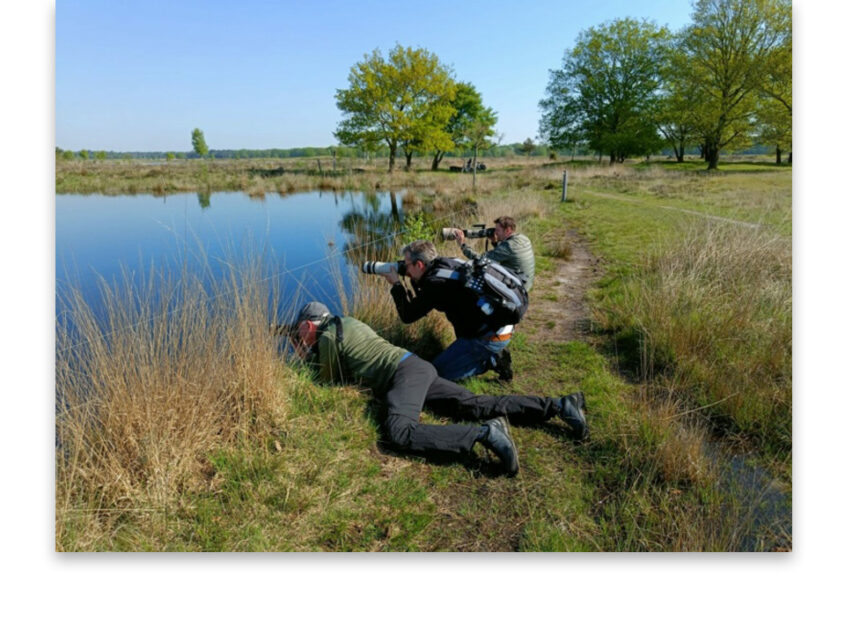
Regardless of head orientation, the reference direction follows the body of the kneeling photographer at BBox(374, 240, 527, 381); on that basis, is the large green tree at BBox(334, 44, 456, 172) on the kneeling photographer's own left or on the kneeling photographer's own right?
on the kneeling photographer's own right

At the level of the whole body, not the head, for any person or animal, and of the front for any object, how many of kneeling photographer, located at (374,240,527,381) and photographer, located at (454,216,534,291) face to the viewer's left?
2

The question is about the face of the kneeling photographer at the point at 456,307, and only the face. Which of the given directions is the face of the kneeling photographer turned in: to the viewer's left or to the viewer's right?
to the viewer's left

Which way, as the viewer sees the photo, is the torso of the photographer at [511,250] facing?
to the viewer's left

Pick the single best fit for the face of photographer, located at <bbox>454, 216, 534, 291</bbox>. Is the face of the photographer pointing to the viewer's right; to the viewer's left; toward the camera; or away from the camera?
to the viewer's left

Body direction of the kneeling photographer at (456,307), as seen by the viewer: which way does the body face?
to the viewer's left

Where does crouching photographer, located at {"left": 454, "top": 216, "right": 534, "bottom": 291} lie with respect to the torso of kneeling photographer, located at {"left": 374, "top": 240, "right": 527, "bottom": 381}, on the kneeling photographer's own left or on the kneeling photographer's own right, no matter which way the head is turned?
on the kneeling photographer's own right

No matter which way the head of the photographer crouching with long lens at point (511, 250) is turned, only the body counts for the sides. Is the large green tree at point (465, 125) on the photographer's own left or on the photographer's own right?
on the photographer's own right
